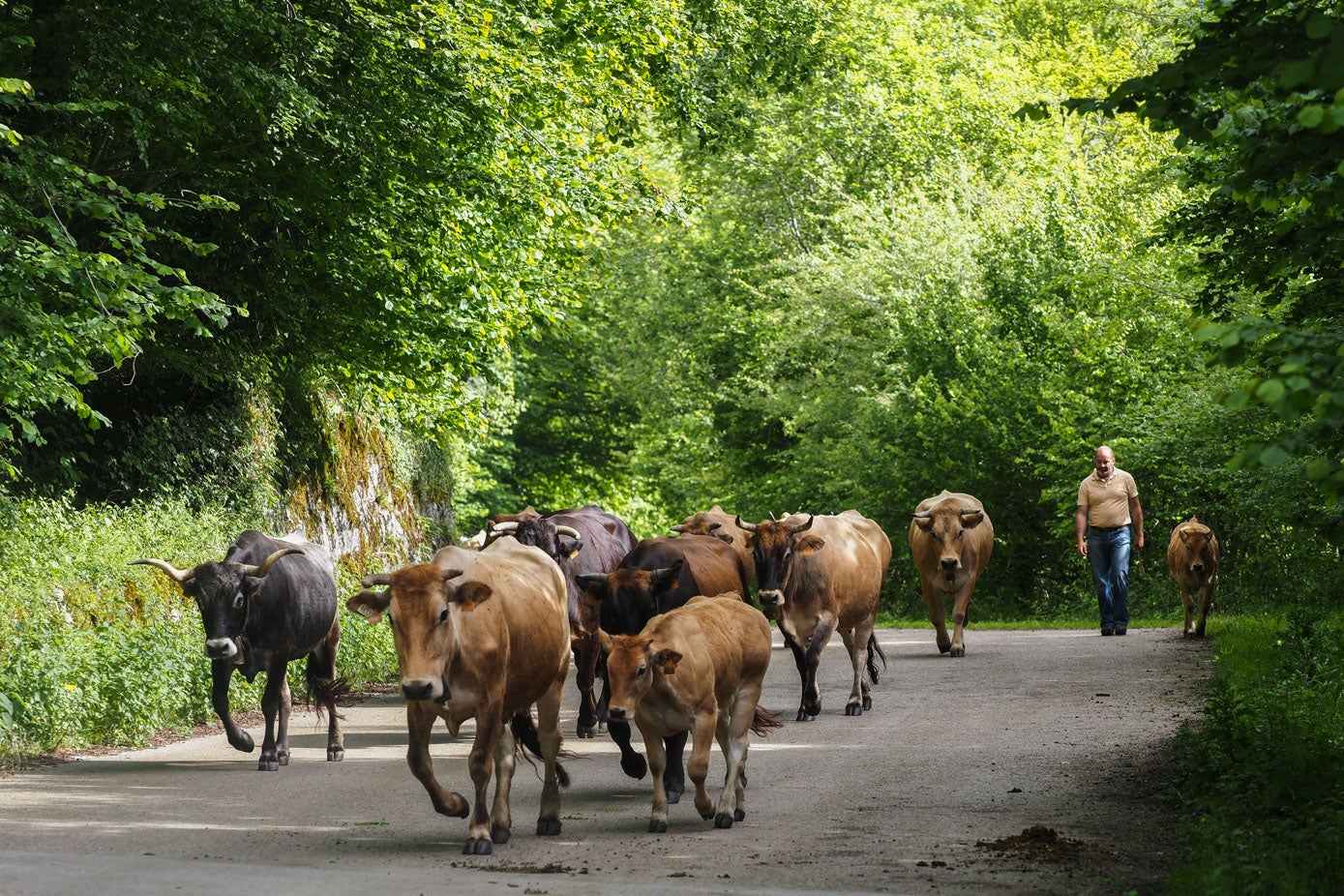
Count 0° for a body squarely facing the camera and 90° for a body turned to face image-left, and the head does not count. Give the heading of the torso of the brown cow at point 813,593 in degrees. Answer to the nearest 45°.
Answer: approximately 45°

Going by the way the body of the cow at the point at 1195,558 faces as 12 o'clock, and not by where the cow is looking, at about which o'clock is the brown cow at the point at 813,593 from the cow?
The brown cow is roughly at 1 o'clock from the cow.

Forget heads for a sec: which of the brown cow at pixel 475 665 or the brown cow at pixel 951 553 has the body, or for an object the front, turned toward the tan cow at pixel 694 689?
the brown cow at pixel 951 553

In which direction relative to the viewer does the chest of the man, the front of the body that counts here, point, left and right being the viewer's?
facing the viewer

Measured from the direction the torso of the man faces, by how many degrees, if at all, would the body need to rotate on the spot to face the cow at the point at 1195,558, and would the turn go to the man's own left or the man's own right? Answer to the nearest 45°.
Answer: approximately 45° to the man's own left

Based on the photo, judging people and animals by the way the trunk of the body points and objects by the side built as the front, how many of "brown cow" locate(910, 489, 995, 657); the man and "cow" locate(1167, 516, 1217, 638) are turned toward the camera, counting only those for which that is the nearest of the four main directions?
3

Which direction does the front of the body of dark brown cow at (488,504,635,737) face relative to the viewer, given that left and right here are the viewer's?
facing the viewer and to the left of the viewer

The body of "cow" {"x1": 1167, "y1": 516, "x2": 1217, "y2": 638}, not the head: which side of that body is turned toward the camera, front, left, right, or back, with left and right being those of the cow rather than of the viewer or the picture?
front

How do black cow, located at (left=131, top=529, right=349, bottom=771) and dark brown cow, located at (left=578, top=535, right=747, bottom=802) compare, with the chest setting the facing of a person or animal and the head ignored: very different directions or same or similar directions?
same or similar directions

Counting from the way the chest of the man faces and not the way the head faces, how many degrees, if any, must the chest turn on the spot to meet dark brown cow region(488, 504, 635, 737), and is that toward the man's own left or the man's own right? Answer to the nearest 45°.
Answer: approximately 45° to the man's own right

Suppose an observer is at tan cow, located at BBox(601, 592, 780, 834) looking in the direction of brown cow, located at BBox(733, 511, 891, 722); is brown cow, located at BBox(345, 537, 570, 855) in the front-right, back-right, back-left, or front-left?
back-left

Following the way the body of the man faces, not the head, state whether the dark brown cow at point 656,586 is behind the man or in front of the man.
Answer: in front

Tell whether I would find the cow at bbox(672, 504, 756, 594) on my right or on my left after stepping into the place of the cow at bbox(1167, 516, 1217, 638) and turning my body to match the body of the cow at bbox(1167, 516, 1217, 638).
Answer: on my right

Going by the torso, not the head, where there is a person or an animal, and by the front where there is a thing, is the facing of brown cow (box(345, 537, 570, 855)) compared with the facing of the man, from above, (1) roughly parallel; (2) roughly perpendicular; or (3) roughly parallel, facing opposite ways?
roughly parallel

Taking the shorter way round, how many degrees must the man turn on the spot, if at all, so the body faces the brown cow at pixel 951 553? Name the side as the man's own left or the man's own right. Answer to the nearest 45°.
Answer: approximately 45° to the man's own right

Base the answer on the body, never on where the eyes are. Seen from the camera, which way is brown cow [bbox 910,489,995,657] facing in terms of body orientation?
toward the camera

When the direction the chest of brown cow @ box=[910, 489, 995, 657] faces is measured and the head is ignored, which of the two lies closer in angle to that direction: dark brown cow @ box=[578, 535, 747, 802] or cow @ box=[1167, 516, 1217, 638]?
the dark brown cow
